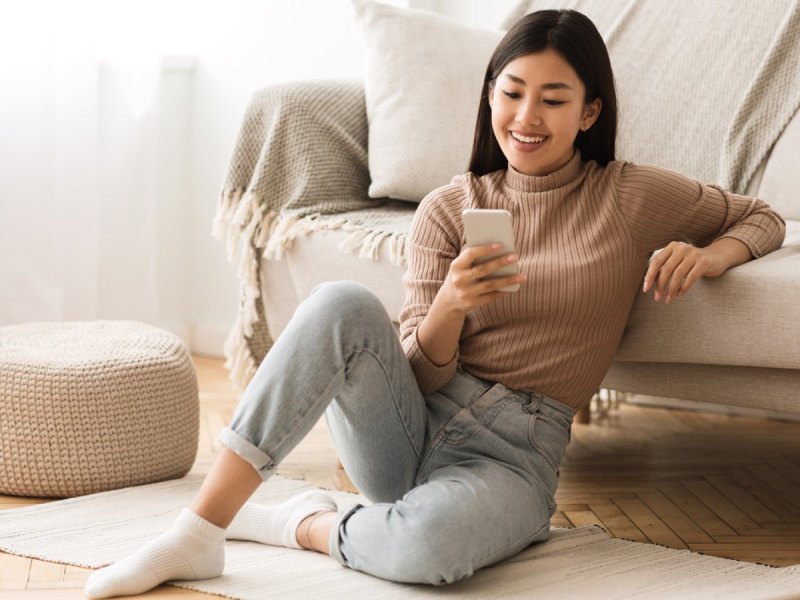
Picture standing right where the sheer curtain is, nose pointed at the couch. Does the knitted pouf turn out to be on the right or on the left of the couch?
right

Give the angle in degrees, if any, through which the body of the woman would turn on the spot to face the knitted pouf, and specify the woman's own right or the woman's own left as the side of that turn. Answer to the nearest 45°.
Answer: approximately 90° to the woman's own right

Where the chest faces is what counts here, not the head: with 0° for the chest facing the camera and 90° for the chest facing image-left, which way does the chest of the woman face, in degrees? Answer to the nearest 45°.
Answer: approximately 45°

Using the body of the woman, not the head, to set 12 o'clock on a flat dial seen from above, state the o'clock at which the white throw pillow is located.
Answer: The white throw pillow is roughly at 4 o'clock from the woman.

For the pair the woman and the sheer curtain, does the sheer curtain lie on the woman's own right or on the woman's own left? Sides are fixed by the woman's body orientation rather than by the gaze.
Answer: on the woman's own right

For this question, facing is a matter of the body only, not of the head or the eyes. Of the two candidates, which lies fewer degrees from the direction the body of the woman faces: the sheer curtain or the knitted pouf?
the knitted pouf

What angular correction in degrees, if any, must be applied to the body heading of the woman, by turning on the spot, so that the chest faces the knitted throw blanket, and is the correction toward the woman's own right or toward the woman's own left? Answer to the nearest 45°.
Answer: approximately 90° to the woman's own right
